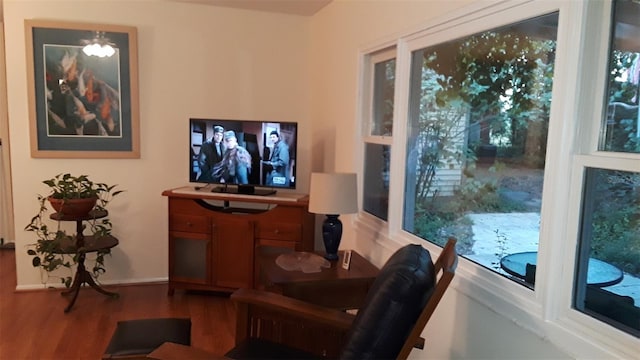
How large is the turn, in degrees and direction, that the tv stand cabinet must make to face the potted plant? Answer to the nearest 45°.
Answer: approximately 90° to its right

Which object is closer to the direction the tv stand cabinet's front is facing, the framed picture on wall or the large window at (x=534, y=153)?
the large window

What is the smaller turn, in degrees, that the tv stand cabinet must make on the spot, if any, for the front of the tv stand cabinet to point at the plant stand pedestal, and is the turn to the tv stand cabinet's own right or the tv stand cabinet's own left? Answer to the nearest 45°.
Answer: approximately 90° to the tv stand cabinet's own right

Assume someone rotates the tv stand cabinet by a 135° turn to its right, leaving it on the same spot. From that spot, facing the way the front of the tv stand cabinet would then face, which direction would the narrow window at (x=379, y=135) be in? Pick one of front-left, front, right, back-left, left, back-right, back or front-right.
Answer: back

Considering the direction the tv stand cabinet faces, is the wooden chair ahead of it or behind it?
ahead

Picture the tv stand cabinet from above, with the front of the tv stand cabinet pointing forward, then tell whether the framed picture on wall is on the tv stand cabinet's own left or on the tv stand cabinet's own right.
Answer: on the tv stand cabinet's own right

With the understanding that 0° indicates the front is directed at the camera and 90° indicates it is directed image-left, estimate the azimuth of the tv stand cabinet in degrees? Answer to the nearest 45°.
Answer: approximately 0°

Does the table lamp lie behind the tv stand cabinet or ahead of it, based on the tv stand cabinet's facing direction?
ahead

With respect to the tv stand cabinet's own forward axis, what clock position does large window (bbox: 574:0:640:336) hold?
The large window is roughly at 11 o'clock from the tv stand cabinet.

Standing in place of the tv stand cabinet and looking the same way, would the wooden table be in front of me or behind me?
in front

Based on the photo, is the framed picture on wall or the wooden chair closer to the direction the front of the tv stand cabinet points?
the wooden chair

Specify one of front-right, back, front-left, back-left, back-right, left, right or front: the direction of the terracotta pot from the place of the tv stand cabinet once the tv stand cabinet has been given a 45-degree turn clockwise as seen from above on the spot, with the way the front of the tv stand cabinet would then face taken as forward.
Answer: front-right
